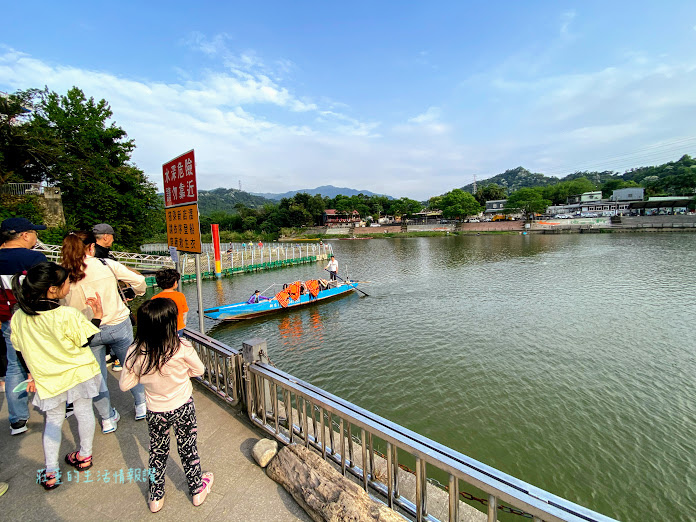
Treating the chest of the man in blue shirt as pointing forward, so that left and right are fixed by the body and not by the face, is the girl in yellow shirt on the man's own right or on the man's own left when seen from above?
on the man's own right

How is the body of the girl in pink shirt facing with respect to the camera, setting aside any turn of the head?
away from the camera

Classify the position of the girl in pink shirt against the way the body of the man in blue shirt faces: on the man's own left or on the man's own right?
on the man's own right

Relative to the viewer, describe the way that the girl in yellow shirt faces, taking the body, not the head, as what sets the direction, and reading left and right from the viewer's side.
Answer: facing away from the viewer and to the right of the viewer

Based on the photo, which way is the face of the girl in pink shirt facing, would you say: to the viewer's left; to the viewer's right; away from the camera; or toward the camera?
away from the camera

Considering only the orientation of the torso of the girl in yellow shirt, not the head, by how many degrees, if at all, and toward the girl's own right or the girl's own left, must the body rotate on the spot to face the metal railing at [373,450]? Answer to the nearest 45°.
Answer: approximately 90° to the girl's own right

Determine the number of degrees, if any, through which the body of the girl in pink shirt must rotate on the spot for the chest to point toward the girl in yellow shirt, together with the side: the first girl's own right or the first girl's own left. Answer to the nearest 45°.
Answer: approximately 45° to the first girl's own left

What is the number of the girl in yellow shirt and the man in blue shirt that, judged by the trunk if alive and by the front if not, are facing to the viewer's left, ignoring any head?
0

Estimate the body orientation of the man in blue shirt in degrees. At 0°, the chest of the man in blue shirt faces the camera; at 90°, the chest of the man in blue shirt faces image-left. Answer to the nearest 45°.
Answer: approximately 225°

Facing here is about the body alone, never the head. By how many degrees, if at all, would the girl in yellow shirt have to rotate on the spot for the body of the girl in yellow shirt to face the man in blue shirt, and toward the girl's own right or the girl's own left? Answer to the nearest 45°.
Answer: approximately 45° to the girl's own left

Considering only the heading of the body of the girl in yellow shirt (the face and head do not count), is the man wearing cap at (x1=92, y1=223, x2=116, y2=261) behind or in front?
in front

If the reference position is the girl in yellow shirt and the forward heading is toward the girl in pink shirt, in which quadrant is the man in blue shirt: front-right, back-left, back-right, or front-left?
back-left
